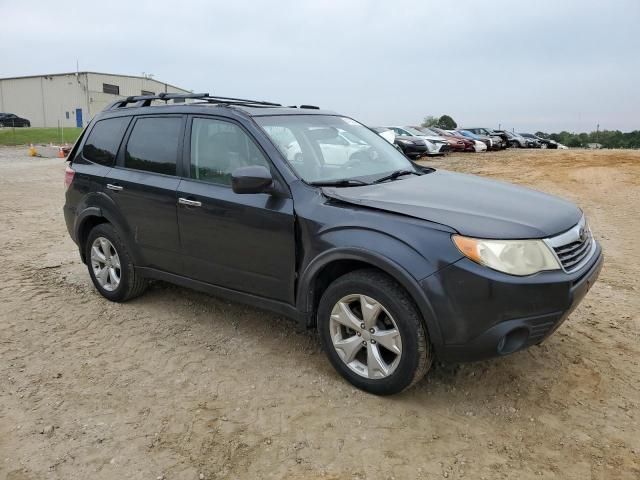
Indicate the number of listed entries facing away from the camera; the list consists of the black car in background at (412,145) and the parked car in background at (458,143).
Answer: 0

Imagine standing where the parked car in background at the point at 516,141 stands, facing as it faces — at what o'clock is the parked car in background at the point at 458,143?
the parked car in background at the point at 458,143 is roughly at 2 o'clock from the parked car in background at the point at 516,141.

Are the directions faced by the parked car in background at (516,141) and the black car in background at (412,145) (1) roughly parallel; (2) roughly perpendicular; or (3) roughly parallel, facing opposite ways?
roughly parallel

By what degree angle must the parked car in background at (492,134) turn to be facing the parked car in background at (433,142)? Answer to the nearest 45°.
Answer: approximately 45° to its right

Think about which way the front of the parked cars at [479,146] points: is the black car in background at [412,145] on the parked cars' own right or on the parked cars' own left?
on the parked cars' own right

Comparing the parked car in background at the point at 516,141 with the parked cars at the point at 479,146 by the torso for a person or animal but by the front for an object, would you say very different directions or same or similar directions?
same or similar directions

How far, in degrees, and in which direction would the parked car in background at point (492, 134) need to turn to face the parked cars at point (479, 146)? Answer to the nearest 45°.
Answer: approximately 45° to its right

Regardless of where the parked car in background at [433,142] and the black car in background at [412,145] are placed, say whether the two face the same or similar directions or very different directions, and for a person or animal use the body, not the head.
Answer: same or similar directions

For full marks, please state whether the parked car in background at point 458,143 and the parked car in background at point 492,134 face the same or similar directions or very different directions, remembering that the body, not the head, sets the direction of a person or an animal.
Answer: same or similar directions

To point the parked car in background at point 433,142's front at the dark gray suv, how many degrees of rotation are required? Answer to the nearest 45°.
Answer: approximately 45° to its right

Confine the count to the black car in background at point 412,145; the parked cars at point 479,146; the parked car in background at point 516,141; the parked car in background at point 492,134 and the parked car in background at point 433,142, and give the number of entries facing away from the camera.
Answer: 0

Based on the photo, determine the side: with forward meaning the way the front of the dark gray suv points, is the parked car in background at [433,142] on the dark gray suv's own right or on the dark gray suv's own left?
on the dark gray suv's own left
